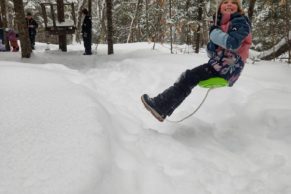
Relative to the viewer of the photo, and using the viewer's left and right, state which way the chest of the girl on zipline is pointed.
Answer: facing the viewer and to the left of the viewer

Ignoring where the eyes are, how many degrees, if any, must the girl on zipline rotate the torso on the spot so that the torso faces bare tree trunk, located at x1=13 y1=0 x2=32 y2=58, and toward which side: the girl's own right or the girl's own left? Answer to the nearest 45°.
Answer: approximately 90° to the girl's own right

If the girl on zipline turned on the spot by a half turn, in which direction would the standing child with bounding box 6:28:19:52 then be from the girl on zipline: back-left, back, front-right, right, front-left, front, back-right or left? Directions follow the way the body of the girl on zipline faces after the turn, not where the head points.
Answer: left
